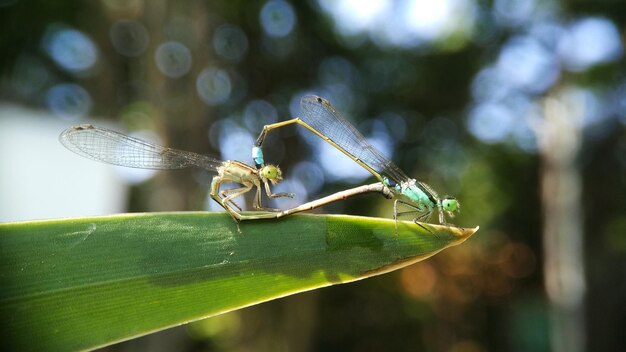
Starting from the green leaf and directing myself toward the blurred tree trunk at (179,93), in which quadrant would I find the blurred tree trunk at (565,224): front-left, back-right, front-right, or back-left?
front-right

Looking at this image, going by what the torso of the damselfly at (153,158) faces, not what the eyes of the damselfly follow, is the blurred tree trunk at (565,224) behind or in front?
in front

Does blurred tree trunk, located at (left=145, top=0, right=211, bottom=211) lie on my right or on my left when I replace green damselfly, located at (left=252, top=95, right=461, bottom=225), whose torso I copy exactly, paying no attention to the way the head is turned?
on my left

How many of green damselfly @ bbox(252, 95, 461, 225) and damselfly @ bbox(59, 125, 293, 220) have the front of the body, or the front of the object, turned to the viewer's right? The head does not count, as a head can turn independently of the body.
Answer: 2

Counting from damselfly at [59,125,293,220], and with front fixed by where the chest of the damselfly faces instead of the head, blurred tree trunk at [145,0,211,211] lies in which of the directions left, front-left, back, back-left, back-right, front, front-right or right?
left

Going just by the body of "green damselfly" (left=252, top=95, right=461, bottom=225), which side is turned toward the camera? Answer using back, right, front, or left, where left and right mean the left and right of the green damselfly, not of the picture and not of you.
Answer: right

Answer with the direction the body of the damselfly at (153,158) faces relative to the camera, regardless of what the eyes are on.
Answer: to the viewer's right
